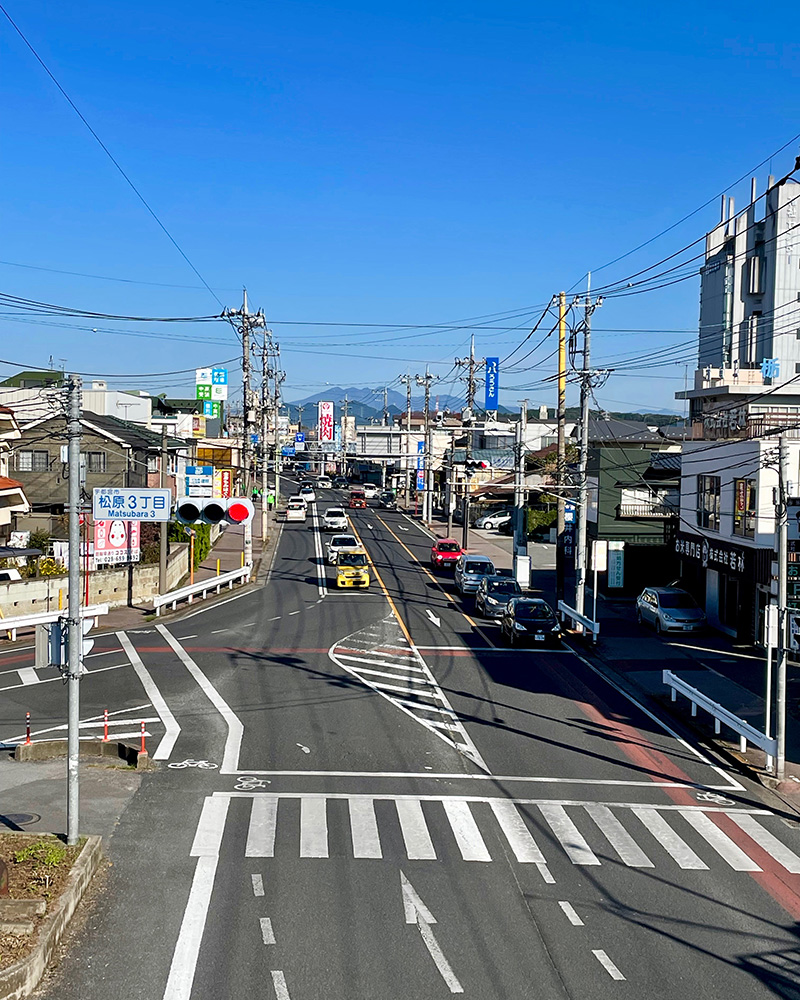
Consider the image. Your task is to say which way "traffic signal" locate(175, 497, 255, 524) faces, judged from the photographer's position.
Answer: facing the viewer

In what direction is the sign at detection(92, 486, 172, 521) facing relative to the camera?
toward the camera

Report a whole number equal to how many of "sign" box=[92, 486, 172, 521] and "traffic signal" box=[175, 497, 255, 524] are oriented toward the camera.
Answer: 2

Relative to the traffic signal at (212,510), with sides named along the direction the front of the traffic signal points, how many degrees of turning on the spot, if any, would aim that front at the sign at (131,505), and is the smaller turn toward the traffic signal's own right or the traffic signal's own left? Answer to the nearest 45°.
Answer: approximately 135° to the traffic signal's own right

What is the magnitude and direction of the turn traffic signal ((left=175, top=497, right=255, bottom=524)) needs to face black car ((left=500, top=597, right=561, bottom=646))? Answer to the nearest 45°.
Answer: approximately 90° to its left

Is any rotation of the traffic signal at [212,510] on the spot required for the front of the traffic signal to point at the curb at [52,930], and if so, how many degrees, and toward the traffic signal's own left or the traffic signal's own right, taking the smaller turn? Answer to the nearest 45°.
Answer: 0° — it already faces it

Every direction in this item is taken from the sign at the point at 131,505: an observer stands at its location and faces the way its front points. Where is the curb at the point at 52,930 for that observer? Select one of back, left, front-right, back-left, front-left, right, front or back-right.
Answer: front

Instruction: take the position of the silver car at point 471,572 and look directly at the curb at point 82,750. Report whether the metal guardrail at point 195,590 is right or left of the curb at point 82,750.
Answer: right

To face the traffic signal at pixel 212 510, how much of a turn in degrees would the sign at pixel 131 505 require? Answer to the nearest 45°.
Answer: approximately 45° to its left

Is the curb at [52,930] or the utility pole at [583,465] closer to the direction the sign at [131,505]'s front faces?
the curb
